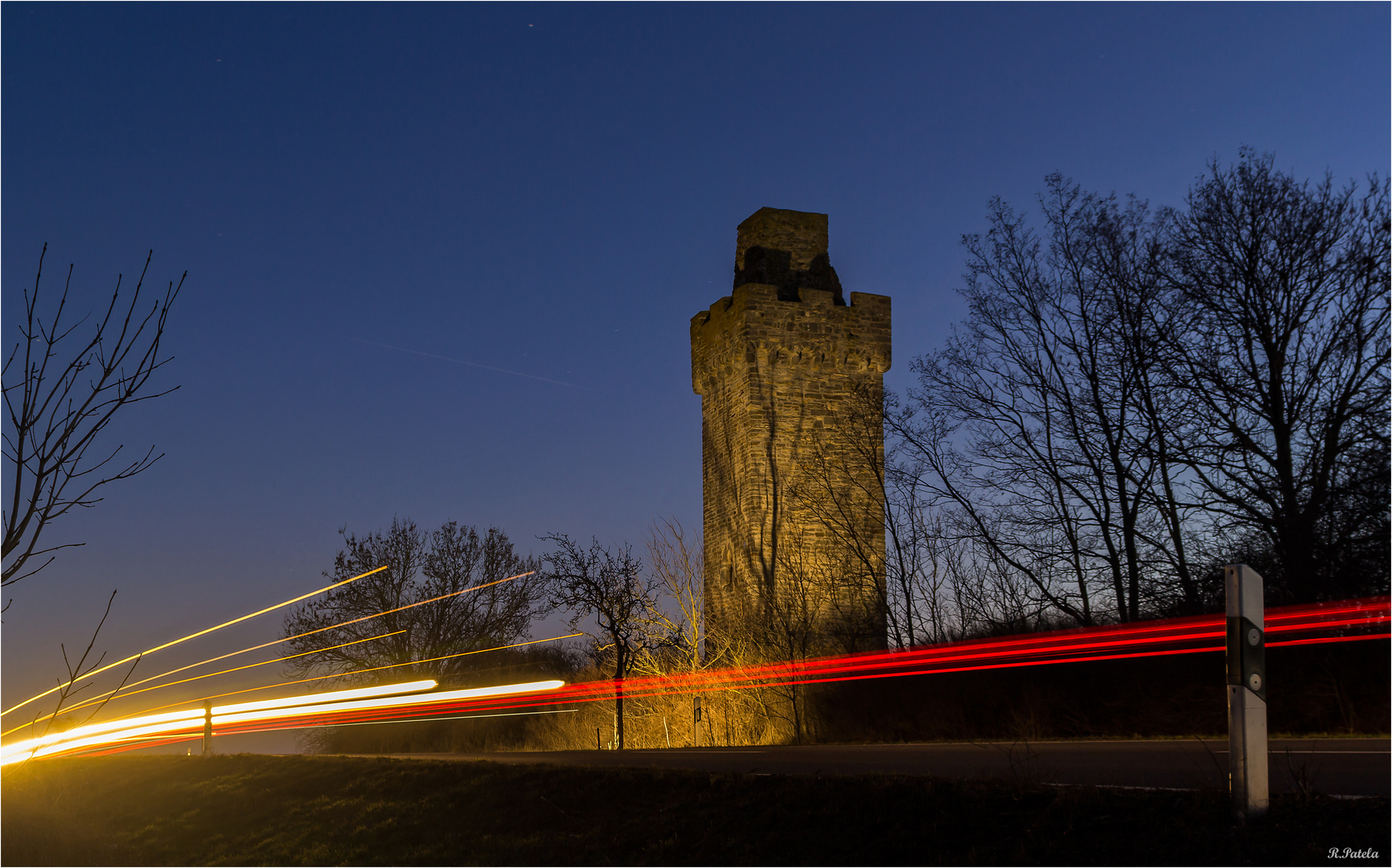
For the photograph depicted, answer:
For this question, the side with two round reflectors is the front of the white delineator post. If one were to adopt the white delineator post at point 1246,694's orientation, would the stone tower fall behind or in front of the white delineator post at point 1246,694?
behind

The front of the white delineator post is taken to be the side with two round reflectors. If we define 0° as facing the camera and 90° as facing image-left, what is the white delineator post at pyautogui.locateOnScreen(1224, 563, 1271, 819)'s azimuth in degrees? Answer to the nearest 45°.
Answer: approximately 315°
